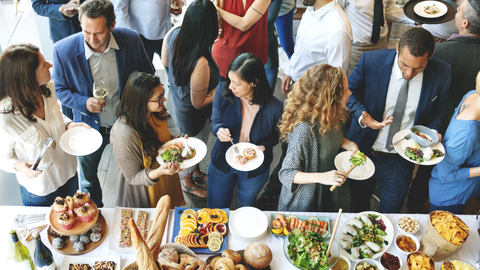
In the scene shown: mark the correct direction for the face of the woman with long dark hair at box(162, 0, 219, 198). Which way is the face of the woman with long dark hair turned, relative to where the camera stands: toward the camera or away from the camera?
away from the camera

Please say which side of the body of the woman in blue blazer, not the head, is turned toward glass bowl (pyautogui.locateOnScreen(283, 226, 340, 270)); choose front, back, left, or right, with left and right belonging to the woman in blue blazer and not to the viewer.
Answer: front

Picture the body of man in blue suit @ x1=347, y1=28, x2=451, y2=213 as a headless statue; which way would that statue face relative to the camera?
toward the camera

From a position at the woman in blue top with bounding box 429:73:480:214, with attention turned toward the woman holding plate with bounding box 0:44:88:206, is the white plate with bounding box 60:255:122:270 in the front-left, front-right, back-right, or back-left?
front-left

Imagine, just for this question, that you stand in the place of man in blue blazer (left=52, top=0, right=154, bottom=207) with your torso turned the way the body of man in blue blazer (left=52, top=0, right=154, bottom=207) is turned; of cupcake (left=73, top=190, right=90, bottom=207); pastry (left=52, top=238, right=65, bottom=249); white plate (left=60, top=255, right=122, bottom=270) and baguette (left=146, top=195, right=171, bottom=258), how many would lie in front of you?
4

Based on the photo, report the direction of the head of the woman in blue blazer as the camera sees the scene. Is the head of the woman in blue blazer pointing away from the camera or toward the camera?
toward the camera
